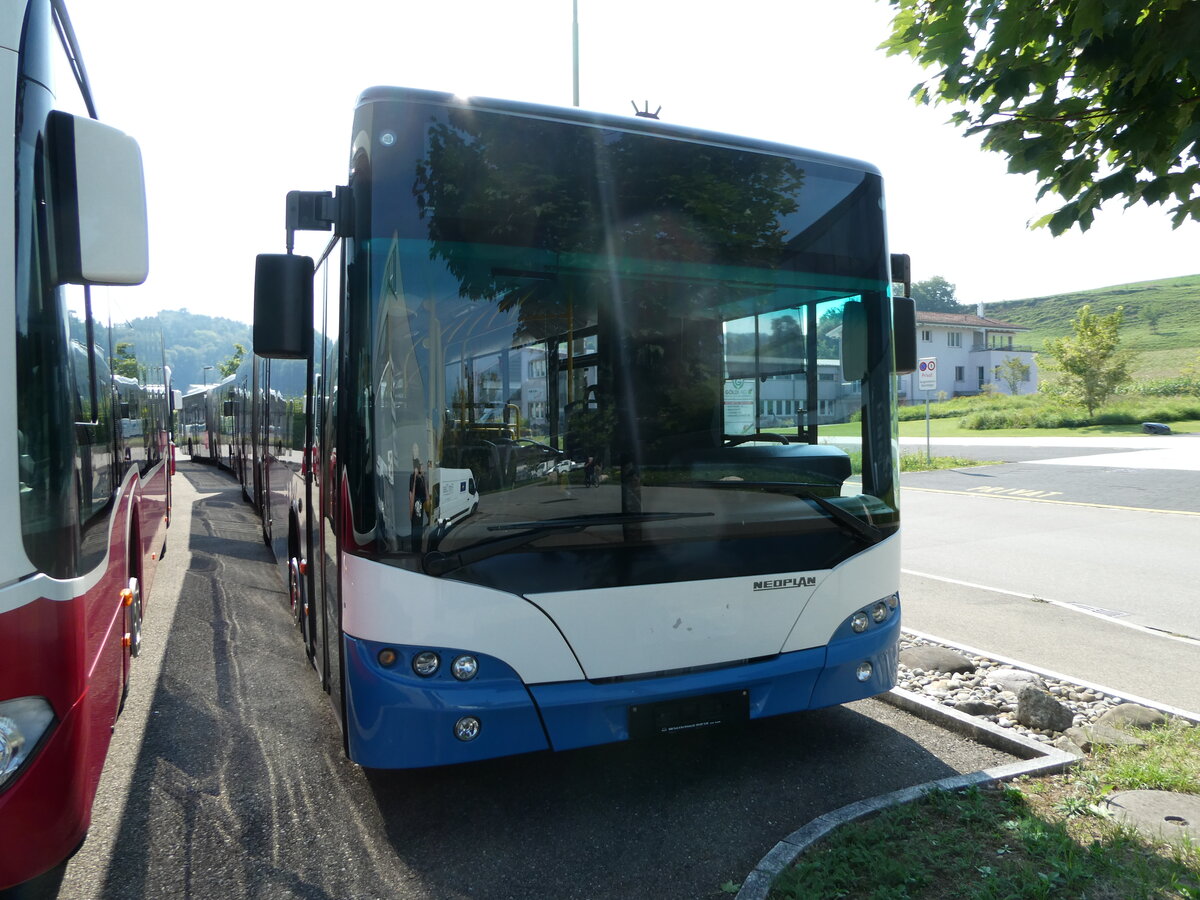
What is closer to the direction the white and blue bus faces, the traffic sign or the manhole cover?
the manhole cover

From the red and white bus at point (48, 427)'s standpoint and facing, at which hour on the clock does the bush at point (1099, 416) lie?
The bush is roughly at 8 o'clock from the red and white bus.

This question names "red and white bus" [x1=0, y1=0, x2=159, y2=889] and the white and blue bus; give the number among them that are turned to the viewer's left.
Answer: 0

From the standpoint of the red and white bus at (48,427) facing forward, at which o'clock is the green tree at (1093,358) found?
The green tree is roughly at 8 o'clock from the red and white bus.

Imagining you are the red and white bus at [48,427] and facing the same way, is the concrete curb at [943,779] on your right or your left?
on your left

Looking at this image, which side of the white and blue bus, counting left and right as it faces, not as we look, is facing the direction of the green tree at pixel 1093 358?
left

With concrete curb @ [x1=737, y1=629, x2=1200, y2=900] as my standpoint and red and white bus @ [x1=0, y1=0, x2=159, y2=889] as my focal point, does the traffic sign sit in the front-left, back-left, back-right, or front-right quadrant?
back-right

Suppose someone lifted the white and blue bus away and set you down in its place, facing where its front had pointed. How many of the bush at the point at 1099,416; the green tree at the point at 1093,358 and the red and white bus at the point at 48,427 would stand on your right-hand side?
1

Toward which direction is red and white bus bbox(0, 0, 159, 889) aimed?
toward the camera

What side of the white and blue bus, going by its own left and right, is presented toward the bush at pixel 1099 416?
left

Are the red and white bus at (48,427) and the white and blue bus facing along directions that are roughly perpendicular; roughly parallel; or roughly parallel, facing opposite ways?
roughly parallel

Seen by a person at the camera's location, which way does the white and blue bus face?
facing the viewer and to the right of the viewer
